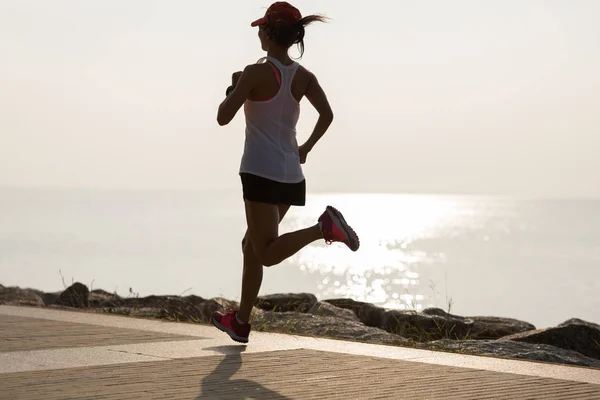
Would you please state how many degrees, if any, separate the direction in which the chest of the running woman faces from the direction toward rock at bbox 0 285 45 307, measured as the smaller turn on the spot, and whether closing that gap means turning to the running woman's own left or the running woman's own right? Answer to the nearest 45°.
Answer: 0° — they already face it

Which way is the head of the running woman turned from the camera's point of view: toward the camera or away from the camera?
away from the camera

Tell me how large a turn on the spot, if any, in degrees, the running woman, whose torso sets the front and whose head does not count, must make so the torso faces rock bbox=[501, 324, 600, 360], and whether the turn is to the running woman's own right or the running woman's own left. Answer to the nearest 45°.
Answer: approximately 90° to the running woman's own right

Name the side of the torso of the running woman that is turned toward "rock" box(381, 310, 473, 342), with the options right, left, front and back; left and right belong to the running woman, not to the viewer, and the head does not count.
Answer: right

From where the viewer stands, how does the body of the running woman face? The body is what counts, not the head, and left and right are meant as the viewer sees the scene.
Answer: facing away from the viewer and to the left of the viewer

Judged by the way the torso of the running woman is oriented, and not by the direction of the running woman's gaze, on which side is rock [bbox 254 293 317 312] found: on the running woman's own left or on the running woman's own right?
on the running woman's own right

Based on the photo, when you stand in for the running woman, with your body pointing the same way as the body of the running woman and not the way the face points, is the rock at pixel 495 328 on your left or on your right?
on your right
